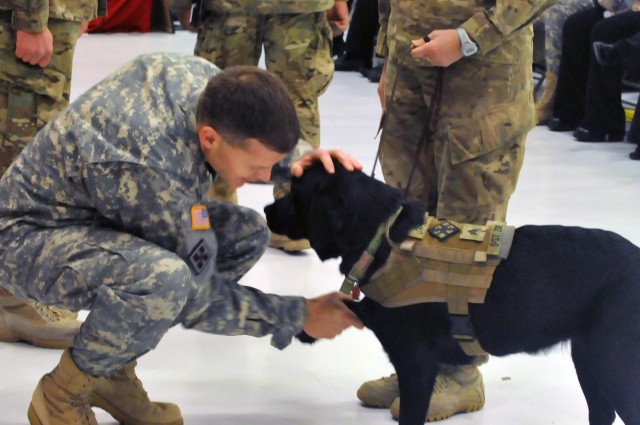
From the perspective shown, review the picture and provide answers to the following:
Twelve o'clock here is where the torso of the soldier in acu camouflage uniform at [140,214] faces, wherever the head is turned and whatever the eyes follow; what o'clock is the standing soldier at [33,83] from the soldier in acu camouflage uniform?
The standing soldier is roughly at 8 o'clock from the soldier in acu camouflage uniform.

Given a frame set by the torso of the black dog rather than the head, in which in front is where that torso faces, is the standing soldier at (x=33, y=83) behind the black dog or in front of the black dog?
in front

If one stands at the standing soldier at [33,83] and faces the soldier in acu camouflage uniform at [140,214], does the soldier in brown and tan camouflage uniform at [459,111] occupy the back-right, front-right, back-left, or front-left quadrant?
front-left

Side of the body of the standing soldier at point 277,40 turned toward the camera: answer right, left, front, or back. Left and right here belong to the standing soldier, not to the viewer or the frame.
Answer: front

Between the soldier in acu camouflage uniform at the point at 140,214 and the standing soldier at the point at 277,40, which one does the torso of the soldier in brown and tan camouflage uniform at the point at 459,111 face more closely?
the soldier in acu camouflage uniform

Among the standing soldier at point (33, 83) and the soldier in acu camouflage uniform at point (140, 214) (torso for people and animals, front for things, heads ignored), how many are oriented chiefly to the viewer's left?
0

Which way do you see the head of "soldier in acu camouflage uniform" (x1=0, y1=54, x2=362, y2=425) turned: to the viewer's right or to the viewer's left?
to the viewer's right

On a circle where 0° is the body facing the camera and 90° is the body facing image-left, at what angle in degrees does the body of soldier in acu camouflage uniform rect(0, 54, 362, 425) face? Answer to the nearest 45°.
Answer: approximately 270°

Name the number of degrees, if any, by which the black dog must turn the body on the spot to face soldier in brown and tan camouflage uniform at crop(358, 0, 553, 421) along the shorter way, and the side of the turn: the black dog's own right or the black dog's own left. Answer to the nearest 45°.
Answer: approximately 90° to the black dog's own right

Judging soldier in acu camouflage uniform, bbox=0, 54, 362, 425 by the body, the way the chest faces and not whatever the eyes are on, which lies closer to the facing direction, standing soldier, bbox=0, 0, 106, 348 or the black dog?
the black dog

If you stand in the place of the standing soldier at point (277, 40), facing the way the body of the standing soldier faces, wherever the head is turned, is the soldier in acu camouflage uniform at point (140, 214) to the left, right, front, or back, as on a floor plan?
front

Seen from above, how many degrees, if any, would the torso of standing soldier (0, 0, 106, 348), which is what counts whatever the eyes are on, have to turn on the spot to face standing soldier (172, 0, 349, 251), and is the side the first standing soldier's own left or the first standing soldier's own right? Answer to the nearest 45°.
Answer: approximately 45° to the first standing soldier's own left

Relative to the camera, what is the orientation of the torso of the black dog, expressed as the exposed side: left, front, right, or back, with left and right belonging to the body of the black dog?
left
